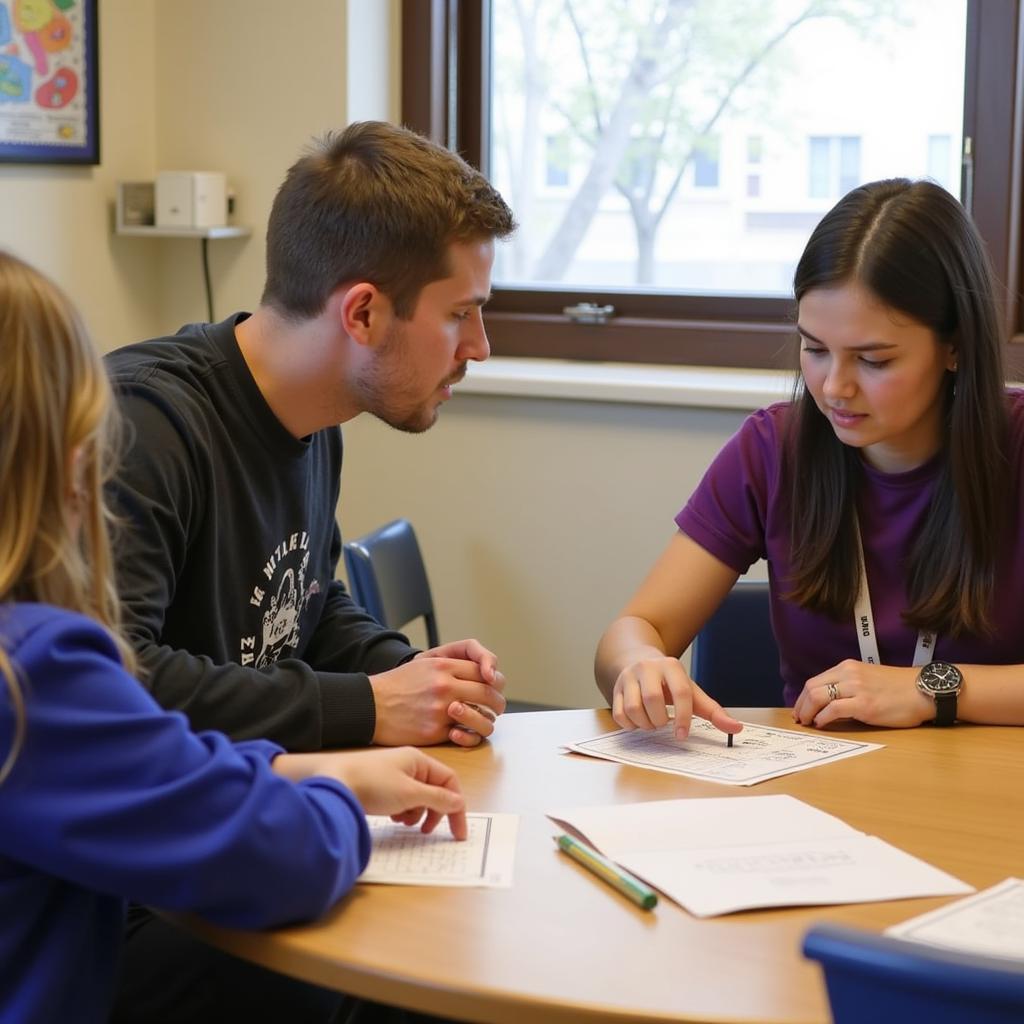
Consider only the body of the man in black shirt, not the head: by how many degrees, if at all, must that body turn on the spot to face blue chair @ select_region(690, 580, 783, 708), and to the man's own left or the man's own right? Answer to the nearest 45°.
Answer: approximately 90° to the man's own left

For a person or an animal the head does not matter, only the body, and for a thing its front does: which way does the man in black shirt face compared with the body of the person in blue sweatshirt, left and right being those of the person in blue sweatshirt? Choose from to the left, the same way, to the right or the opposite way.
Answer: to the right

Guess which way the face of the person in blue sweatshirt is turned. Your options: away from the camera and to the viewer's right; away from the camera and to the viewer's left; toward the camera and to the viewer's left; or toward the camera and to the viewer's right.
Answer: away from the camera and to the viewer's right

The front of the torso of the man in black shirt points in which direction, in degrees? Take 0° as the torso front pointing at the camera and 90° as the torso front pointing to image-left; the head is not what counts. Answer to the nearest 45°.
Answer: approximately 315°

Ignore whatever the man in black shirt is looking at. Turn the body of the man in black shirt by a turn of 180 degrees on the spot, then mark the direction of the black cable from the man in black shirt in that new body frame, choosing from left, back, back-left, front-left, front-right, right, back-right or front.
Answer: front-right

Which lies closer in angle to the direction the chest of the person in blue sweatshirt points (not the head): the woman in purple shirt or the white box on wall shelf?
the woman in purple shirt

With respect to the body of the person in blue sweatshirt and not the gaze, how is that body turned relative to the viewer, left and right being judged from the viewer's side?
facing away from the viewer and to the right of the viewer

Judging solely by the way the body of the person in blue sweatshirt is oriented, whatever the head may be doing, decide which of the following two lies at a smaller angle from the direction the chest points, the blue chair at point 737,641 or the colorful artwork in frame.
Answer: the blue chair

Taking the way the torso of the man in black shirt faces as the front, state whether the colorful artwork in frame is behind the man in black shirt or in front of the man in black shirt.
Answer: behind
